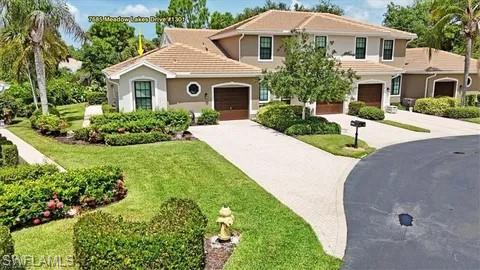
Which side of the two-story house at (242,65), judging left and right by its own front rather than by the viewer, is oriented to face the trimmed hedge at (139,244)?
front

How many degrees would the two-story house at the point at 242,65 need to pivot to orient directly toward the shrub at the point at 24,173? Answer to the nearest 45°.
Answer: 0° — it already faces it

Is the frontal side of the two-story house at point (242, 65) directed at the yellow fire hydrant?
yes

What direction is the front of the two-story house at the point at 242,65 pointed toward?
toward the camera

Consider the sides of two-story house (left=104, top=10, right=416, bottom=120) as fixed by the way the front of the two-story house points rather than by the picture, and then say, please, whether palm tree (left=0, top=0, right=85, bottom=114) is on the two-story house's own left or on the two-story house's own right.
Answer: on the two-story house's own right

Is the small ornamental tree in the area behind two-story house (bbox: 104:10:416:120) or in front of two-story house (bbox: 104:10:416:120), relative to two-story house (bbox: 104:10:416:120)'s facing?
in front

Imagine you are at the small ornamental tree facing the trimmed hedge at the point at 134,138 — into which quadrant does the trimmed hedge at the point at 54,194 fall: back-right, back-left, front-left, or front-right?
front-left

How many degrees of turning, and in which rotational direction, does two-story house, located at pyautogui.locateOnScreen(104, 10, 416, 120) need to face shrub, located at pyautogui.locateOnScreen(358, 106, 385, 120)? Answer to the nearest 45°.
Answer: approximately 90° to its left

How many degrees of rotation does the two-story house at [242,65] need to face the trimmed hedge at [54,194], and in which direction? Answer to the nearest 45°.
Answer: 0° — it already faces it

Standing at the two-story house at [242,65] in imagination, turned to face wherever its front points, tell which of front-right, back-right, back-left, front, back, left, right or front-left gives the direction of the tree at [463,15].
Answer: left

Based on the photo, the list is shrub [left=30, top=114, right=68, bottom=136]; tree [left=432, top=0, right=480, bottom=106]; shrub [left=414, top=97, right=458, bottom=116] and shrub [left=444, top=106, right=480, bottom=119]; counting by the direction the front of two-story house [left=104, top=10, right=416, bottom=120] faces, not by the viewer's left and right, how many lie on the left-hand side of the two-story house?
3

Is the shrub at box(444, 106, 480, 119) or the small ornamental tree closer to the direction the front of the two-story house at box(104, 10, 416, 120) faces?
the small ornamental tree

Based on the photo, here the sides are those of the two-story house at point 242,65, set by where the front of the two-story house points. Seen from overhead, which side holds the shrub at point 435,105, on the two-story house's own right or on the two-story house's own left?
on the two-story house's own left

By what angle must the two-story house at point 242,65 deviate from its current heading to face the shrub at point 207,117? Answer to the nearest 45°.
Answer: approximately 45° to its right

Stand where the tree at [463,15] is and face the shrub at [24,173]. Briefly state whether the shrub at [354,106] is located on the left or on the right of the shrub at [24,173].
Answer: right
